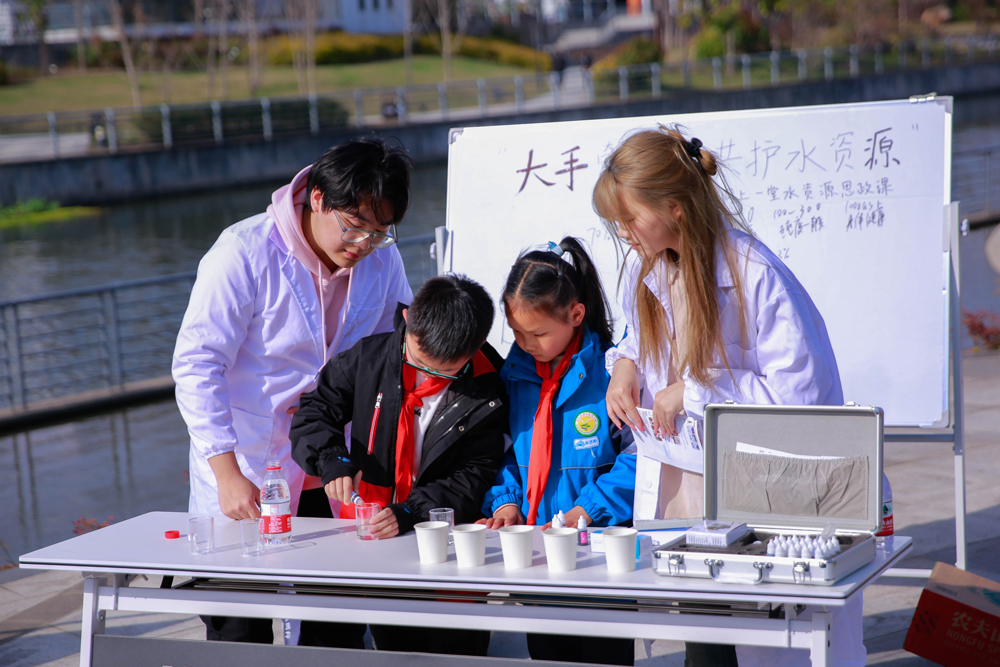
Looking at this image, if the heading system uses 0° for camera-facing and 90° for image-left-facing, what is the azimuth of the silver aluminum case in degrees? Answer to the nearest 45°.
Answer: approximately 0°

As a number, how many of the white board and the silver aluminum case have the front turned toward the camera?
2

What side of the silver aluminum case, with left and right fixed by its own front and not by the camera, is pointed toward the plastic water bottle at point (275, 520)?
right

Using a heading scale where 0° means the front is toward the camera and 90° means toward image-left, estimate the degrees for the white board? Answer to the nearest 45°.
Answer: approximately 0°

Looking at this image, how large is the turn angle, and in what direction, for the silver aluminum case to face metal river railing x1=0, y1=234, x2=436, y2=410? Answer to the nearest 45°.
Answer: approximately 135° to its right

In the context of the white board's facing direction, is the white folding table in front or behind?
in front

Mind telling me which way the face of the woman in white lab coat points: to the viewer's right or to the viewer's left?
to the viewer's left

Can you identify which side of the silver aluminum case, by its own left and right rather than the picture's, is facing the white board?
back

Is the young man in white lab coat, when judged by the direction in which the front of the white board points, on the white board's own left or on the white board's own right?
on the white board's own right

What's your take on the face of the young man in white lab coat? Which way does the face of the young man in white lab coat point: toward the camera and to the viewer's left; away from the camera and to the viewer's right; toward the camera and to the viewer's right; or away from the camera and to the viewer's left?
toward the camera and to the viewer's right

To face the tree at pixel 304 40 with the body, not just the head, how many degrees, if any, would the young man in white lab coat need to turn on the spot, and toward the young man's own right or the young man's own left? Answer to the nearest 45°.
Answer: approximately 135° to the young man's own left
